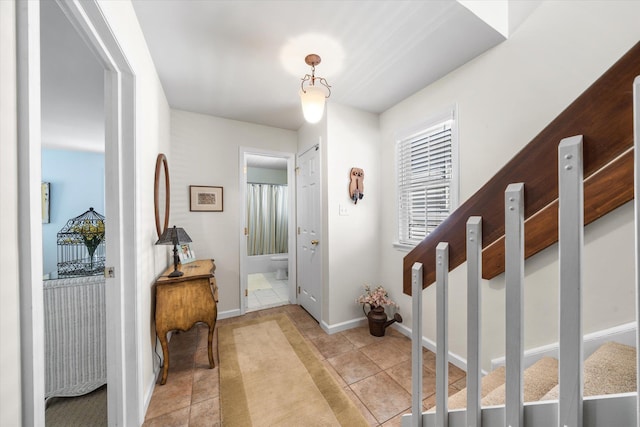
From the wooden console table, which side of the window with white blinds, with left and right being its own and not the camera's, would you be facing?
front

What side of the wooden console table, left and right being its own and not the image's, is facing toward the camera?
right

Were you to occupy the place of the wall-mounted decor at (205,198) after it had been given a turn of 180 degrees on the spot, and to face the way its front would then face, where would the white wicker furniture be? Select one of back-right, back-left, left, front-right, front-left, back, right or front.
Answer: back-left

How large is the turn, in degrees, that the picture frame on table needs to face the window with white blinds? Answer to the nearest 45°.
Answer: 0° — it already faces it

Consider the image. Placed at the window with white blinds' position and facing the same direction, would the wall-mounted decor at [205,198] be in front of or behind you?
in front

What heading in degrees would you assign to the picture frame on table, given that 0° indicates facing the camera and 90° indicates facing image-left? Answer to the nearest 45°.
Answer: approximately 315°

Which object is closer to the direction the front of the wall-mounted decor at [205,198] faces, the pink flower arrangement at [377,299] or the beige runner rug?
the beige runner rug

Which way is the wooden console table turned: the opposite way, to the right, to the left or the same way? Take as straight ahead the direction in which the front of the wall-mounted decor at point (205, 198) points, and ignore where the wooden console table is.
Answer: to the left

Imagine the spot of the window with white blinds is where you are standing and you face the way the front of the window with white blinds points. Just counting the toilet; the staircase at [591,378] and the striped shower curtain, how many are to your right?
2

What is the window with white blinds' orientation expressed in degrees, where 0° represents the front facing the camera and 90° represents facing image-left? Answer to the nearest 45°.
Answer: approximately 45°

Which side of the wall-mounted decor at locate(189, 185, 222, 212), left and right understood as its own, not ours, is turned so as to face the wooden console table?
front

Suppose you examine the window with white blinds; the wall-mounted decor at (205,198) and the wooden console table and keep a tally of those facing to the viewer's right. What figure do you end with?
1
